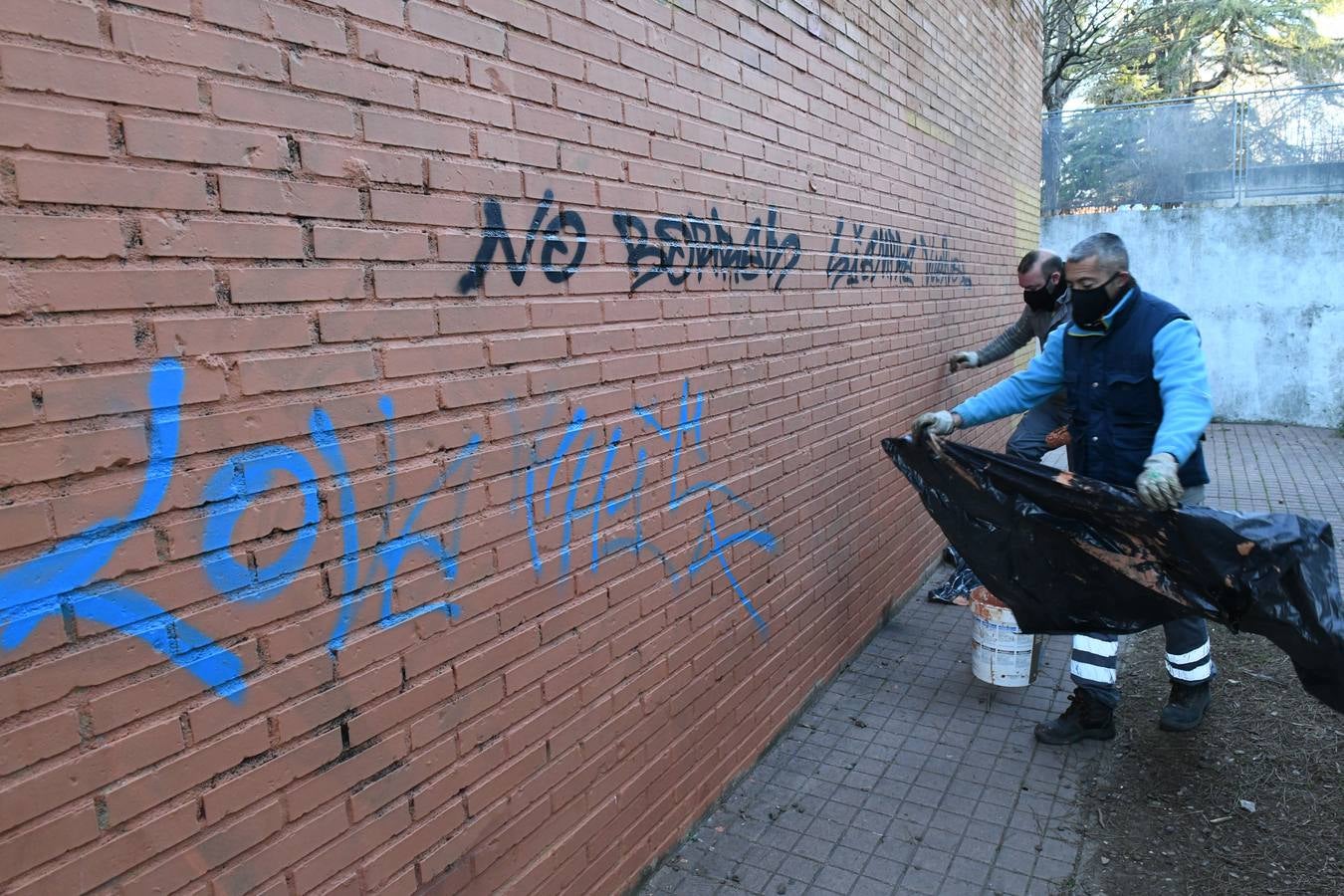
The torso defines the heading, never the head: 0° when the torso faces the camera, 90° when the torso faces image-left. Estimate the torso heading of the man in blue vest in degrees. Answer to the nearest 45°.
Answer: approximately 45°

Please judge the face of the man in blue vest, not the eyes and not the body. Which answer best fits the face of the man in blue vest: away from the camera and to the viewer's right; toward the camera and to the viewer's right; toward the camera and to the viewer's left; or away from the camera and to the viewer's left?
toward the camera and to the viewer's left

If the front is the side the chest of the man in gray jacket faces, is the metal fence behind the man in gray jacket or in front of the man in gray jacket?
behind

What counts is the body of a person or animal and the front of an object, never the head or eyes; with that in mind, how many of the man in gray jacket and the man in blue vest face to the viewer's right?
0

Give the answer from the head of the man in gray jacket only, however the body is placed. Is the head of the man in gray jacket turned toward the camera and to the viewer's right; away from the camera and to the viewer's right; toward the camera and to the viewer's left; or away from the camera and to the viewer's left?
toward the camera and to the viewer's left

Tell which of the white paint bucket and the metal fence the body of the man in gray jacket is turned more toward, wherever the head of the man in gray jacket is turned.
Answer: the white paint bucket

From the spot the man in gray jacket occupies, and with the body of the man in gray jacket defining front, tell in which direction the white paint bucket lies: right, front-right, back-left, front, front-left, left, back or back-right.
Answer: front-left

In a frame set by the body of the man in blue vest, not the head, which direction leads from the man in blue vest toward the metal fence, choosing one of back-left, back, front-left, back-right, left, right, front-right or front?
back-right

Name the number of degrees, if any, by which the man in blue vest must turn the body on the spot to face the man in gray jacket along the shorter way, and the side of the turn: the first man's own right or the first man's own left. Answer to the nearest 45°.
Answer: approximately 135° to the first man's own right
